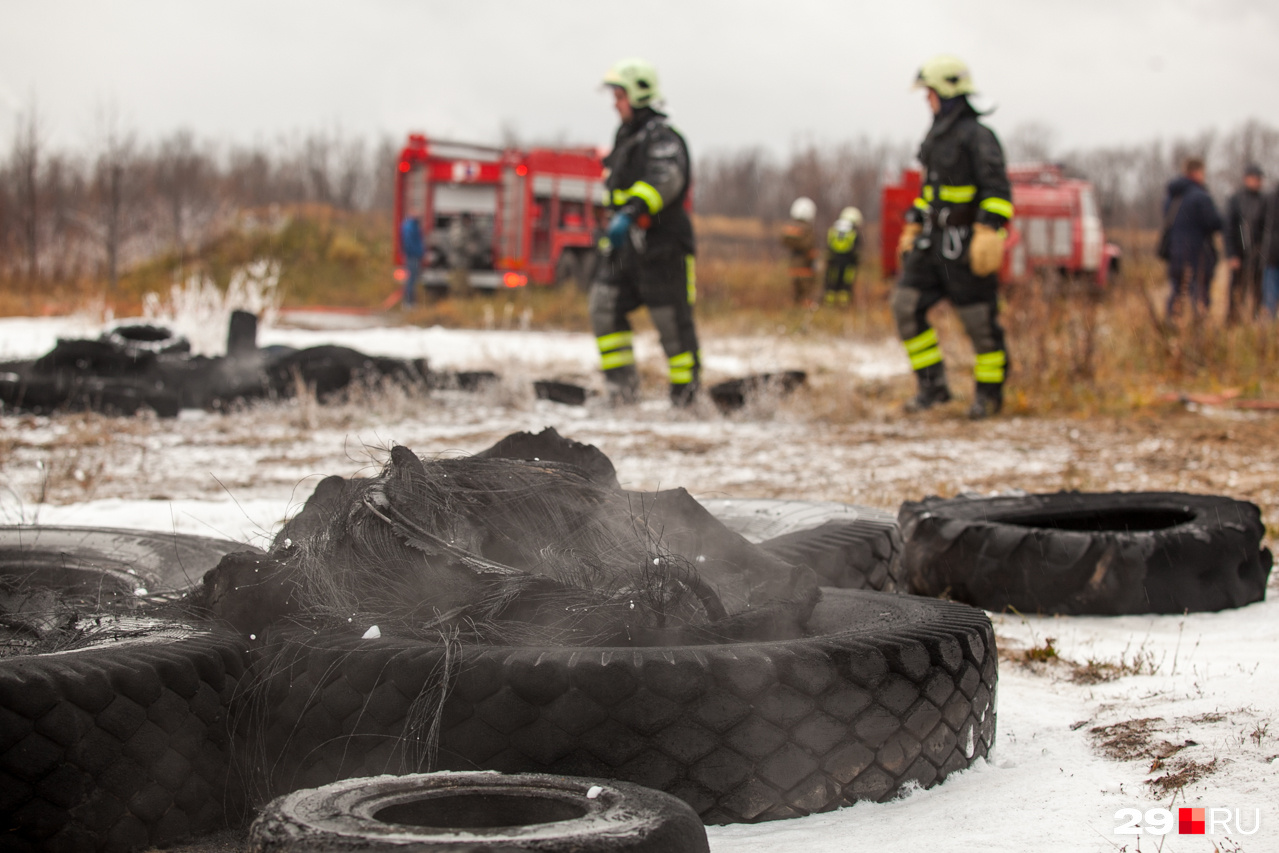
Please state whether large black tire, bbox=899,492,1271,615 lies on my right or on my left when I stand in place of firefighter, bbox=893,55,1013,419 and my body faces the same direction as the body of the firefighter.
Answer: on my left

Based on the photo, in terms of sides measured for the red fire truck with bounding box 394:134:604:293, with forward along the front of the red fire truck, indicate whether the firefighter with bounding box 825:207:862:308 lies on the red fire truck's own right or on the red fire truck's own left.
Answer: on the red fire truck's own right

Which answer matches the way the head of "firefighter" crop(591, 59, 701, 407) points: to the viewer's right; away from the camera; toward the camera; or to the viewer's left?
to the viewer's left

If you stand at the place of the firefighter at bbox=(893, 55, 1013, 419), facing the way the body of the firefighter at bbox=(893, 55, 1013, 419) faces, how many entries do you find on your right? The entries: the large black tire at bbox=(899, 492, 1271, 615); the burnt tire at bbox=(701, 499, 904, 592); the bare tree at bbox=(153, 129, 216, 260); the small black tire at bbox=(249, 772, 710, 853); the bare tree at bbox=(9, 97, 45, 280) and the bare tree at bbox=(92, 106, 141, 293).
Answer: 3

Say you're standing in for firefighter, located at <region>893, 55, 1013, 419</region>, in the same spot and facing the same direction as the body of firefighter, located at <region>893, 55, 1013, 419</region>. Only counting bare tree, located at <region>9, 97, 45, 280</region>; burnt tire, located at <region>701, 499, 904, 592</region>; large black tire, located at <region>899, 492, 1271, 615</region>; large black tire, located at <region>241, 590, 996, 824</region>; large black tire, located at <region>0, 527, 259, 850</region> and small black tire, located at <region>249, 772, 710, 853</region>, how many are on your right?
1

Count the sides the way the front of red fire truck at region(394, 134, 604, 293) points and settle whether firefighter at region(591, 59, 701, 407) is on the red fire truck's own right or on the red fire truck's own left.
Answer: on the red fire truck's own right

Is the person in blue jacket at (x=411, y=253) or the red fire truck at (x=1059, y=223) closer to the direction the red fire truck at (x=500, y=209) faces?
the red fire truck

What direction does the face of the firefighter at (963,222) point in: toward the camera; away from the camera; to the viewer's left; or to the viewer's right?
to the viewer's left

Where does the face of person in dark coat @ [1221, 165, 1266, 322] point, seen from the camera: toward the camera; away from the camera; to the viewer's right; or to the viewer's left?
toward the camera

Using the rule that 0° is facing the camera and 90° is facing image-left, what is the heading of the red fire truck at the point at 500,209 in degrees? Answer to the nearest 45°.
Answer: approximately 225°

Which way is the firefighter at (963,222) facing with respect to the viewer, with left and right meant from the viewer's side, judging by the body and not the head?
facing the viewer and to the left of the viewer

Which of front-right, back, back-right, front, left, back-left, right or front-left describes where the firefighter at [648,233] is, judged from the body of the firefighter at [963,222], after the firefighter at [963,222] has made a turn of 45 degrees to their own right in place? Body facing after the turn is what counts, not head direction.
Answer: front

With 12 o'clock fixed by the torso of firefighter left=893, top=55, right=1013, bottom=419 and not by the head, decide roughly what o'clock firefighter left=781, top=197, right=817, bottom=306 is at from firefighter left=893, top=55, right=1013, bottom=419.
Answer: firefighter left=781, top=197, right=817, bottom=306 is roughly at 4 o'clock from firefighter left=893, top=55, right=1013, bottom=419.

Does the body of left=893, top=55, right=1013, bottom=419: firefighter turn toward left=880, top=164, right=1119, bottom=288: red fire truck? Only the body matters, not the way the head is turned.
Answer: no

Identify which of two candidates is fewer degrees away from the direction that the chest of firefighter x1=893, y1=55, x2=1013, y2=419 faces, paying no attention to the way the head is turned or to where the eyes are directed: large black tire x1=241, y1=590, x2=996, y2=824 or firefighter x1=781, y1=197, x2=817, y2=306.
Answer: the large black tire

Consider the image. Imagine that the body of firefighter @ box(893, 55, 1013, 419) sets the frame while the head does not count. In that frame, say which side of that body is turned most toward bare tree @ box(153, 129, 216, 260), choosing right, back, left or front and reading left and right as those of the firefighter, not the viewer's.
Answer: right

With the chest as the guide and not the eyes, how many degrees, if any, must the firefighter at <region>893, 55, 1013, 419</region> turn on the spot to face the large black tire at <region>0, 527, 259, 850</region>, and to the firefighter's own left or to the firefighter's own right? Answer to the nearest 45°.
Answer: approximately 45° to the firefighter's own left

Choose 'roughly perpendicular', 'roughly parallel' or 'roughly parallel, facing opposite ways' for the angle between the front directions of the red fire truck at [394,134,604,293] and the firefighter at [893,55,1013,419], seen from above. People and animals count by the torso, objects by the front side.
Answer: roughly parallel, facing opposite ways

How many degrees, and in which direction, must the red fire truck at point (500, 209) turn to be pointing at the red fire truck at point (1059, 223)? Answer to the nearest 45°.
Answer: approximately 45° to its right
